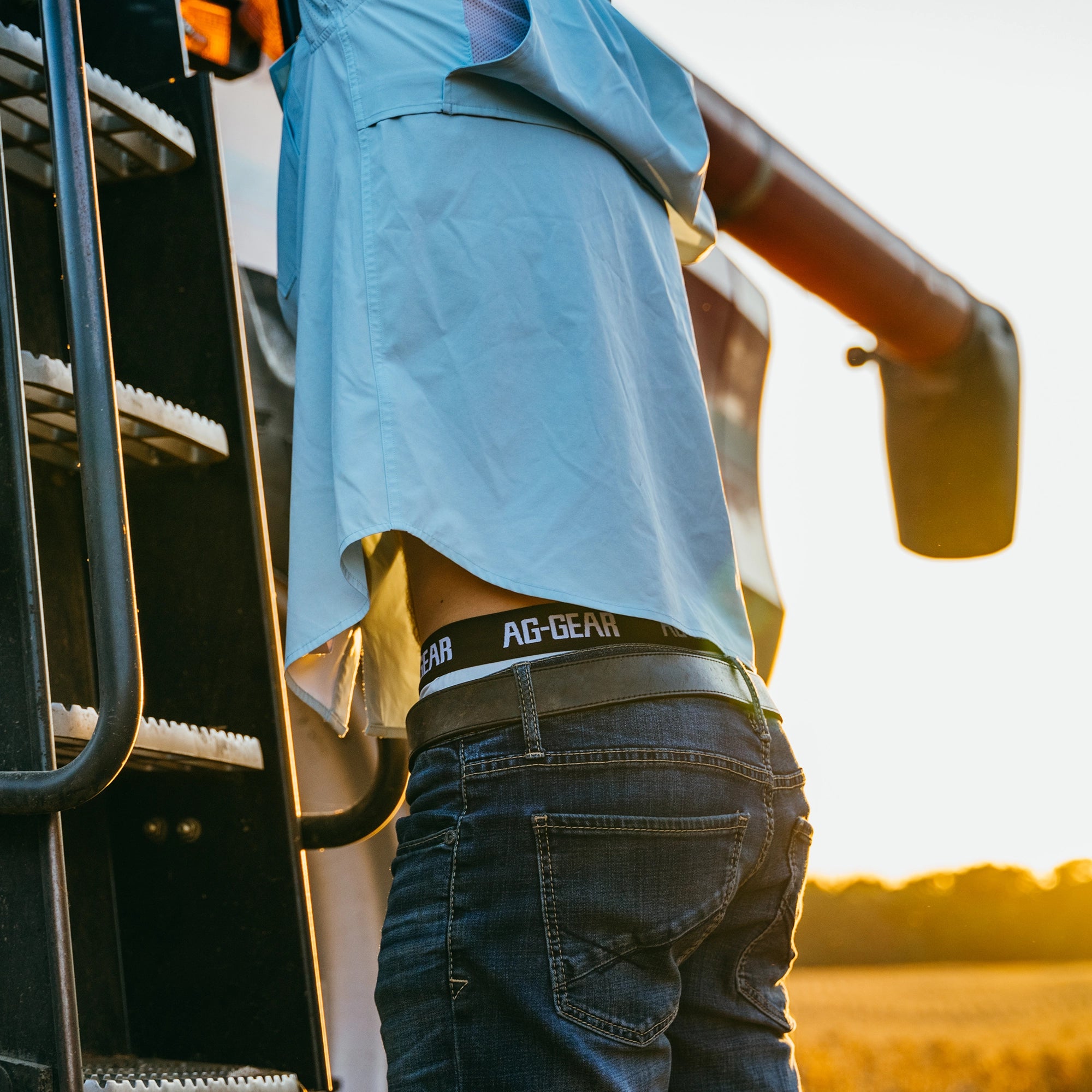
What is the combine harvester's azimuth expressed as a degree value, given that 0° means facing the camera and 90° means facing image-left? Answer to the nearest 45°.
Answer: approximately 45°
